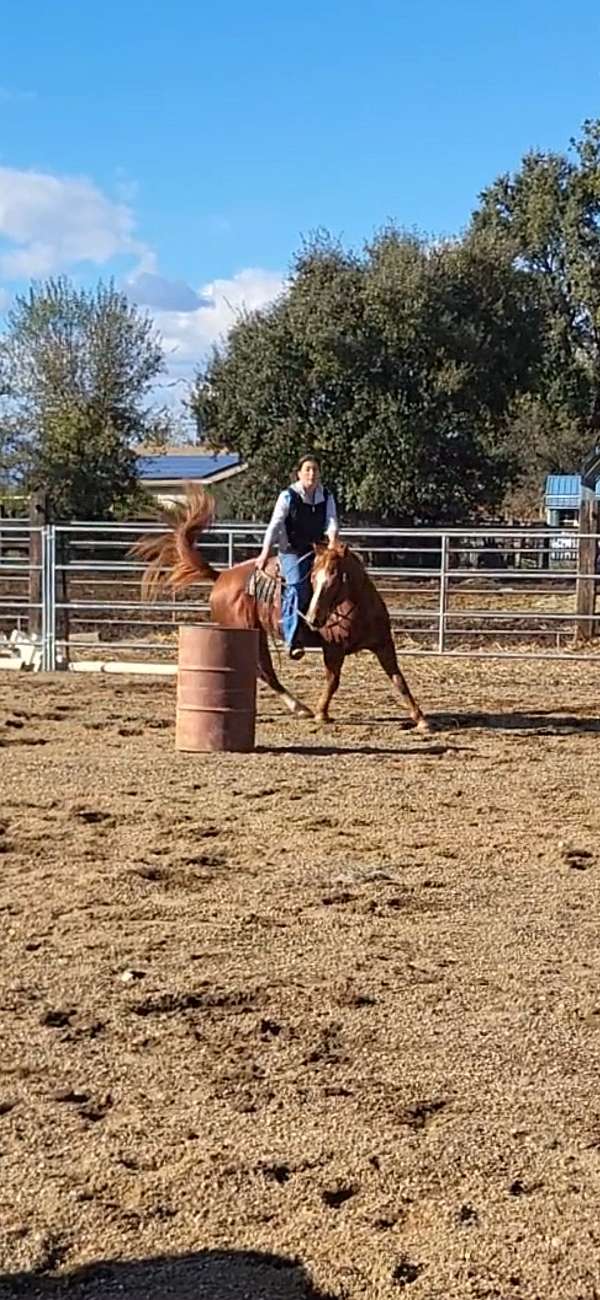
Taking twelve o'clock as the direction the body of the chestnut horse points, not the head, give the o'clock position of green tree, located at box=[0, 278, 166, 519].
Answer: The green tree is roughly at 7 o'clock from the chestnut horse.

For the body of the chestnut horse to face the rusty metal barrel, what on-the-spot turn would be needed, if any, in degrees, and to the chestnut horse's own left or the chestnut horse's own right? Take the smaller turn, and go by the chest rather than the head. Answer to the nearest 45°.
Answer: approximately 90° to the chestnut horse's own right

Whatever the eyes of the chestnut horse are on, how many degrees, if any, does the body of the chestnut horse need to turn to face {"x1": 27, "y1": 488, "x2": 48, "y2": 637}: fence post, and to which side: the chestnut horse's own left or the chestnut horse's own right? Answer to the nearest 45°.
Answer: approximately 180°

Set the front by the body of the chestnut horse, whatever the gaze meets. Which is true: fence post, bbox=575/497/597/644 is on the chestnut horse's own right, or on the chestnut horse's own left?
on the chestnut horse's own left

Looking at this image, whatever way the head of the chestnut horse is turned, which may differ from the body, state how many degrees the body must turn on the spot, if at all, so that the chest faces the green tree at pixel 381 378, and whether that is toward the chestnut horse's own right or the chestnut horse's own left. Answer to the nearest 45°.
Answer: approximately 135° to the chestnut horse's own left

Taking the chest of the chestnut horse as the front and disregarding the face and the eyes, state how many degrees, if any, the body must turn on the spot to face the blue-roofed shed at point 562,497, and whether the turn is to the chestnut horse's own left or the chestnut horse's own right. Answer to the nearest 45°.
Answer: approximately 135° to the chestnut horse's own left

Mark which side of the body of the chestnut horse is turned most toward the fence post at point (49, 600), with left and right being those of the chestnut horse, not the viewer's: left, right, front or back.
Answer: back

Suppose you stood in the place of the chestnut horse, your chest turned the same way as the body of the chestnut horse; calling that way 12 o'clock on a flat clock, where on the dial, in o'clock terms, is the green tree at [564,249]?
The green tree is roughly at 8 o'clock from the chestnut horse.

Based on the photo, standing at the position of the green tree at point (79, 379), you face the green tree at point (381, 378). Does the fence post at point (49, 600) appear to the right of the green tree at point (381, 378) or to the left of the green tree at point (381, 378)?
right
